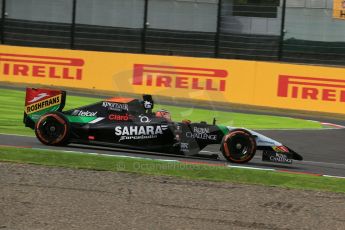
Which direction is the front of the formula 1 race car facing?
to the viewer's right
